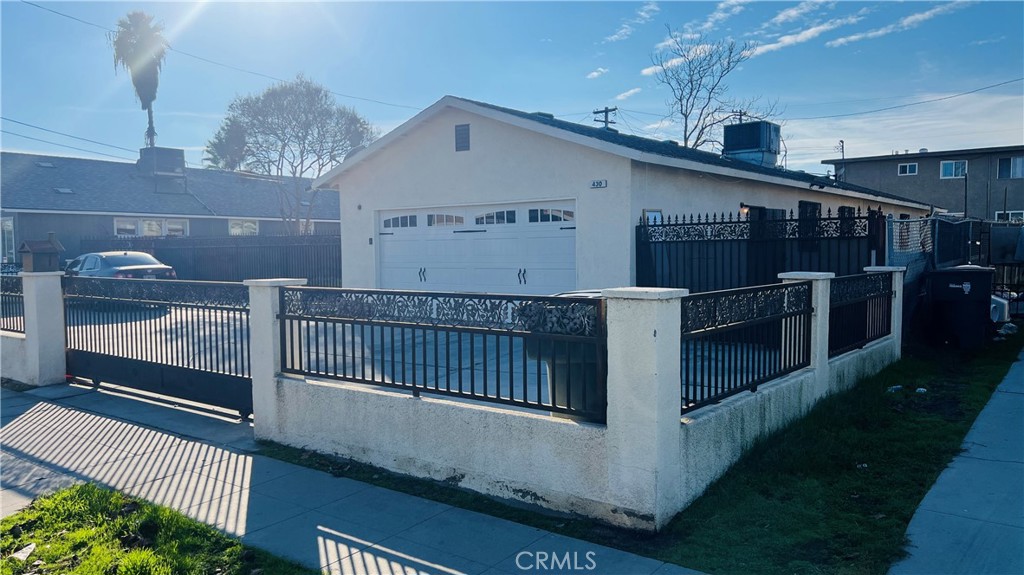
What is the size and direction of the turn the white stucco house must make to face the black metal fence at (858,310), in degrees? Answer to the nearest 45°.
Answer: approximately 90° to its left

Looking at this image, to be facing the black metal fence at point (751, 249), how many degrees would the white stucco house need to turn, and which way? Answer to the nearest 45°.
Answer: approximately 90° to its left

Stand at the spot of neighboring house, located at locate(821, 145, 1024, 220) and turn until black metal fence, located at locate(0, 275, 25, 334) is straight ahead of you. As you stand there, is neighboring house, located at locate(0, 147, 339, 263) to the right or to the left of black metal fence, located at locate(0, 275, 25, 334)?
right

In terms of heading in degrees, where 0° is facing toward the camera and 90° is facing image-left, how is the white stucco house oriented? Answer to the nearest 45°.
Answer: approximately 45°

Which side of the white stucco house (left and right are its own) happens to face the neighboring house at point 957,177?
back

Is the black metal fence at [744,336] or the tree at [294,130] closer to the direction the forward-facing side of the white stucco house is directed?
the black metal fence

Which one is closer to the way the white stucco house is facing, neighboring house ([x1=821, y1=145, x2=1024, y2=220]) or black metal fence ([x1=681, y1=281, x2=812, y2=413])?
the black metal fence

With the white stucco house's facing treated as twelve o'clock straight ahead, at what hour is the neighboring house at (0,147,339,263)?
The neighboring house is roughly at 3 o'clock from the white stucco house.

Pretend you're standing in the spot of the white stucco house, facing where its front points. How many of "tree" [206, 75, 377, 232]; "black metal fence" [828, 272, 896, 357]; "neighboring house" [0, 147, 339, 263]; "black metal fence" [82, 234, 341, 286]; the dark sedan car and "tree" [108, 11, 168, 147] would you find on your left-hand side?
1

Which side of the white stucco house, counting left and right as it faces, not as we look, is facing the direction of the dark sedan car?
right

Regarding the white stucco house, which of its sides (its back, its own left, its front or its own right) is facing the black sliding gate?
front

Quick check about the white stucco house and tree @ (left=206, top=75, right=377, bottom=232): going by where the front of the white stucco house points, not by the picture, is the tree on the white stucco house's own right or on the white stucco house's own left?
on the white stucco house's own right

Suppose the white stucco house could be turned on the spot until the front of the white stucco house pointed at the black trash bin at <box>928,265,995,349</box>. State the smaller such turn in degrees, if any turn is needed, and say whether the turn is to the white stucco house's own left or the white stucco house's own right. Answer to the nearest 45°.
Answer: approximately 135° to the white stucco house's own left

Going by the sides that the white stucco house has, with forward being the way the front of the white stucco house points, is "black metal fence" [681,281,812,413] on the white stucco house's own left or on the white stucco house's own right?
on the white stucco house's own left

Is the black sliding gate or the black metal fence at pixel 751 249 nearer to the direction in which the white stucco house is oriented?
the black sliding gate

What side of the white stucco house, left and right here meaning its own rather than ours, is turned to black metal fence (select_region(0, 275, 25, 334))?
front
